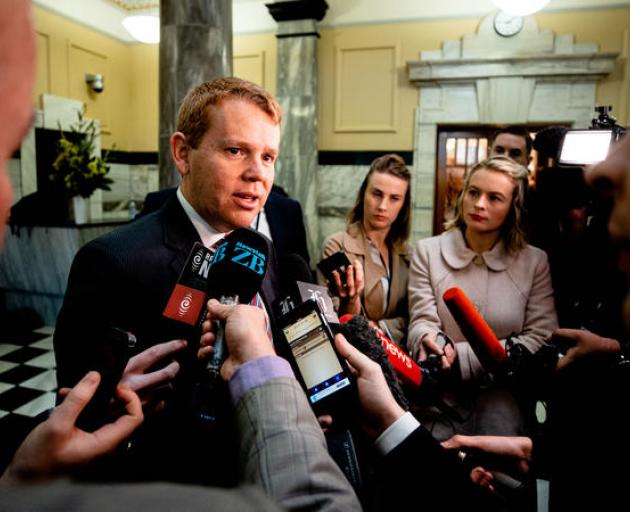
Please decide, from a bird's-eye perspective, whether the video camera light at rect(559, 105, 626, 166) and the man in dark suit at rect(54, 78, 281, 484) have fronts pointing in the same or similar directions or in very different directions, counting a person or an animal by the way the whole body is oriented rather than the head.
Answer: very different directions

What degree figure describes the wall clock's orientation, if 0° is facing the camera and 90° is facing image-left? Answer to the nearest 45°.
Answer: approximately 0°

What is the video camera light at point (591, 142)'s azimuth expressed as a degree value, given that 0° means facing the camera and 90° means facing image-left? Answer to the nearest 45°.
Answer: approximately 90°

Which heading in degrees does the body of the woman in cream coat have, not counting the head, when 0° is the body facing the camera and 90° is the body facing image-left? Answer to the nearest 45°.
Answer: approximately 0°

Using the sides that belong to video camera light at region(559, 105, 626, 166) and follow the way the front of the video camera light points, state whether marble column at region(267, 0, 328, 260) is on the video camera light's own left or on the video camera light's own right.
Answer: on the video camera light's own right

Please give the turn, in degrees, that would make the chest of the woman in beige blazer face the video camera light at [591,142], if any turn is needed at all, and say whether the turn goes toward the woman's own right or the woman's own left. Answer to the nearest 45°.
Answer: approximately 45° to the woman's own left

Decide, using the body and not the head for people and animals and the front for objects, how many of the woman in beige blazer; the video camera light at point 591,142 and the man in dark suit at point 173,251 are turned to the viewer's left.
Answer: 1

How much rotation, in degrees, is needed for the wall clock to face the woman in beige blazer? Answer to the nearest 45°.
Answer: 0° — it already faces them
